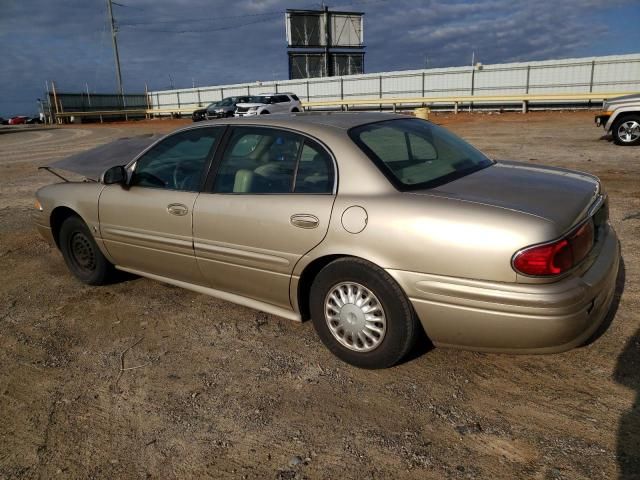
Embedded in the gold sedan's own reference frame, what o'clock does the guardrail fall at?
The guardrail is roughly at 2 o'clock from the gold sedan.

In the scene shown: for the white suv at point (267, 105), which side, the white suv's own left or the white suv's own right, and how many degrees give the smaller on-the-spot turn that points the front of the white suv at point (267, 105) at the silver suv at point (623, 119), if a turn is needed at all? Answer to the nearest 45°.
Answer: approximately 90° to the white suv's own left

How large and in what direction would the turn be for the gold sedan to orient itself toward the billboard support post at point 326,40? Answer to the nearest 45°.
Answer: approximately 45° to its right

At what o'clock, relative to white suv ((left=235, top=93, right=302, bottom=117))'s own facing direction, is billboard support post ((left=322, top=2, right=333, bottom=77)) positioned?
The billboard support post is roughly at 5 o'clock from the white suv.

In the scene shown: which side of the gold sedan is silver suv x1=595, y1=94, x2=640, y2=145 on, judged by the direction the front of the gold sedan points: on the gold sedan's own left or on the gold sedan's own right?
on the gold sedan's own right

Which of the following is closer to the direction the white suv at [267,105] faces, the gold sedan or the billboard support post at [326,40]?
the gold sedan

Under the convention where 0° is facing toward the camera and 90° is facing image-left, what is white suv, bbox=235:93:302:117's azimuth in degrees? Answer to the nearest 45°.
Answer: approximately 45°

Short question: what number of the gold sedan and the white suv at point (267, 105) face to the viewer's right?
0

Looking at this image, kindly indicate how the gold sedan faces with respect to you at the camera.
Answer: facing away from the viewer and to the left of the viewer
